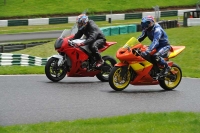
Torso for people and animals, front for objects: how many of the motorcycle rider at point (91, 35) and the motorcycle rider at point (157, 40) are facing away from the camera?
0

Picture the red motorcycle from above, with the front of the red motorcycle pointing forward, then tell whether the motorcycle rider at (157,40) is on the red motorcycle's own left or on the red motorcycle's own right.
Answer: on the red motorcycle's own left

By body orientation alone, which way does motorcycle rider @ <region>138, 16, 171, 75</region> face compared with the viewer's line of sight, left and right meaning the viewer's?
facing the viewer and to the left of the viewer
